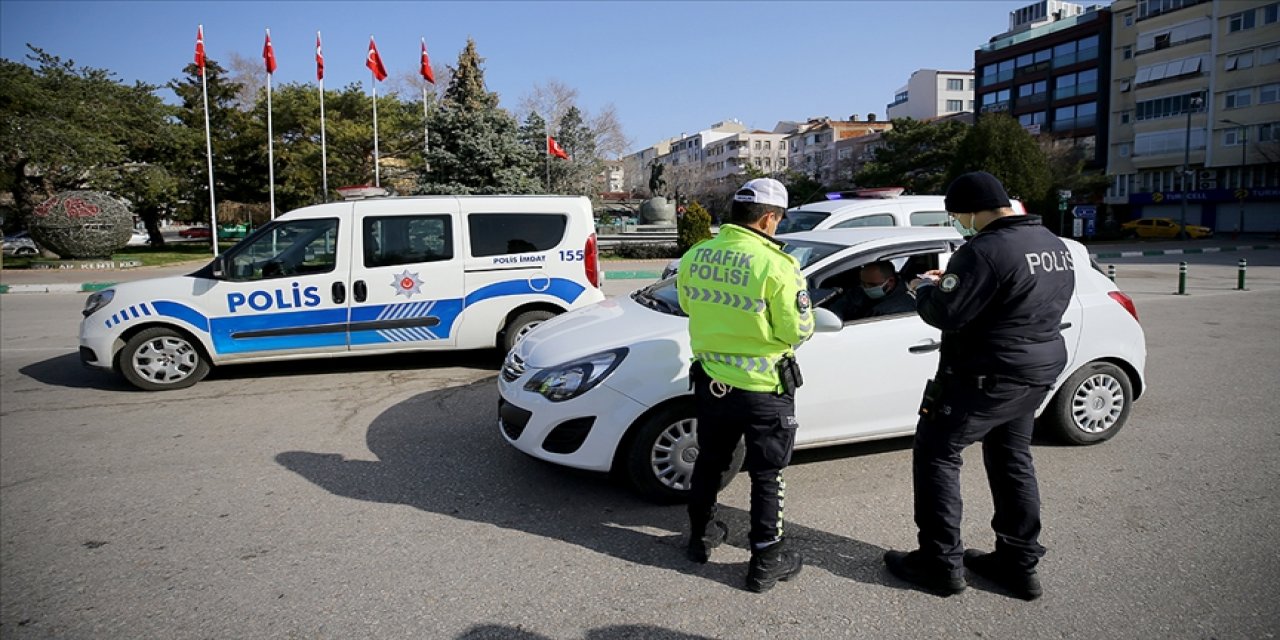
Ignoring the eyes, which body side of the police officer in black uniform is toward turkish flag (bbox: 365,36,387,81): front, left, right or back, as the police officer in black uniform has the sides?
front

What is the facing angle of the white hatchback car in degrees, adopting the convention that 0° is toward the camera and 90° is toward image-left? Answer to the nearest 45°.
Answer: approximately 45°

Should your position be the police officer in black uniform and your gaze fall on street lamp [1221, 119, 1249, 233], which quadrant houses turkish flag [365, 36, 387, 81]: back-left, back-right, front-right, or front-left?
front-left

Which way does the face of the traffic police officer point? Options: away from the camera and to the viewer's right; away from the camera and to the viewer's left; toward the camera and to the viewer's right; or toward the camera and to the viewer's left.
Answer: away from the camera and to the viewer's right

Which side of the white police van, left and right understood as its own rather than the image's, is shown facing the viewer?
left

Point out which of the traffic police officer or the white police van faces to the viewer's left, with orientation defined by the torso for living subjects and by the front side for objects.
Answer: the white police van

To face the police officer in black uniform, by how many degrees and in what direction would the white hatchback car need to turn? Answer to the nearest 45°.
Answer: approximately 90° to its left

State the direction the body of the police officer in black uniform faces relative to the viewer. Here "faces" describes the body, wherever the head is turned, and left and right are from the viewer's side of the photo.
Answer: facing away from the viewer and to the left of the viewer

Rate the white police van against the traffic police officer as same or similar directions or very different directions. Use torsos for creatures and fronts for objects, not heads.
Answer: very different directions

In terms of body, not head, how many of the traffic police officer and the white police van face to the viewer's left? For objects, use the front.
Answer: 1

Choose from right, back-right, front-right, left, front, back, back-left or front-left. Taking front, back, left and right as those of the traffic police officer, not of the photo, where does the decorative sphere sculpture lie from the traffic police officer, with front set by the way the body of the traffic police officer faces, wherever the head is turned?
left

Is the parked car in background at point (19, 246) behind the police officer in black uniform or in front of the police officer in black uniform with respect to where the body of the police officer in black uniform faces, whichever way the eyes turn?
in front

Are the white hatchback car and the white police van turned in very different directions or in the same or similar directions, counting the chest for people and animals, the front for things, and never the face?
same or similar directions
